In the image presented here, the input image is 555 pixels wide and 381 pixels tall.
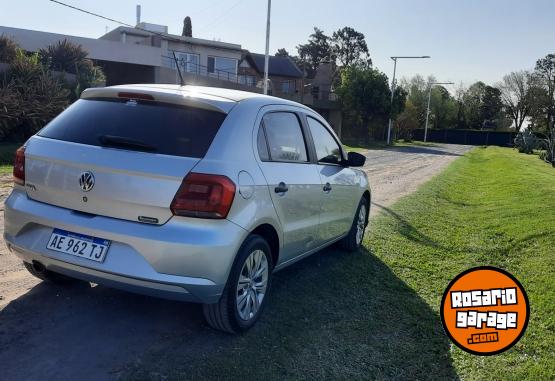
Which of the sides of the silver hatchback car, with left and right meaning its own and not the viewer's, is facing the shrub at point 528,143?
front

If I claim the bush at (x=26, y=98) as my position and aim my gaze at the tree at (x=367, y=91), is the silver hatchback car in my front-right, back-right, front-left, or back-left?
back-right

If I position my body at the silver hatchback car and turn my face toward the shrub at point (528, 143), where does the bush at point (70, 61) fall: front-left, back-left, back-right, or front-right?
front-left

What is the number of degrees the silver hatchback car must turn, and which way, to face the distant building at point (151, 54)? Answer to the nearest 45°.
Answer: approximately 45° to its left

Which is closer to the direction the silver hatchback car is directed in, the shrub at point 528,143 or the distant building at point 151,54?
the shrub

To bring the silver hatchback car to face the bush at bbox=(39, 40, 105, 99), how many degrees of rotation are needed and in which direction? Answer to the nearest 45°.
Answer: approximately 45° to its left

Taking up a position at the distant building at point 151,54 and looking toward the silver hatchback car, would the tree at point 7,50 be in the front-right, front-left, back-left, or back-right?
front-right

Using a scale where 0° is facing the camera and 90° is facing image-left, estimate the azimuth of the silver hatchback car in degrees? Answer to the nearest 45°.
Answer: approximately 225°

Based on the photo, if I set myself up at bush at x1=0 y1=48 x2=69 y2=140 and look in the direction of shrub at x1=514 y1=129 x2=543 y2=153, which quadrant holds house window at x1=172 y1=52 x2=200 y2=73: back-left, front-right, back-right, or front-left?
front-left

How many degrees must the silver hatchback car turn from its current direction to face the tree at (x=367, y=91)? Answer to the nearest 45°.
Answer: approximately 45° to its left

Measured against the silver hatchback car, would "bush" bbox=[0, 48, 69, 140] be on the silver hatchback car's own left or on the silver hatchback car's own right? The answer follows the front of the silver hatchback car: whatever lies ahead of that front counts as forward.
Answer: on the silver hatchback car's own left

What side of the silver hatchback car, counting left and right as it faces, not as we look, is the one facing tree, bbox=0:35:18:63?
left

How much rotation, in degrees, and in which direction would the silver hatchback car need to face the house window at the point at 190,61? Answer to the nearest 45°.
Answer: approximately 45° to its left
